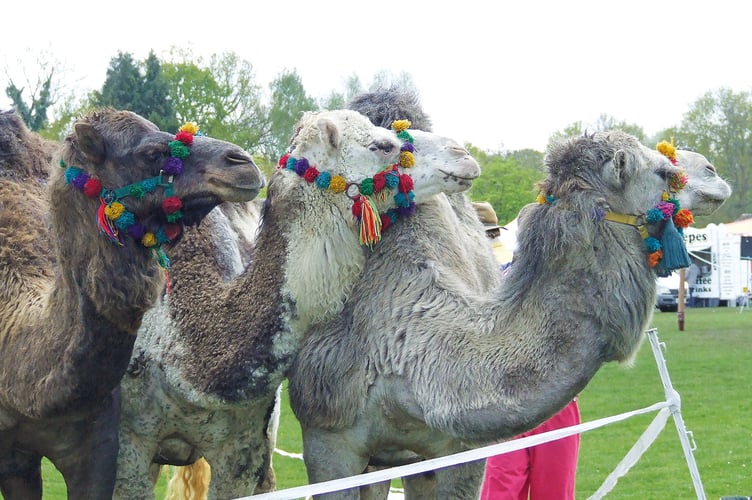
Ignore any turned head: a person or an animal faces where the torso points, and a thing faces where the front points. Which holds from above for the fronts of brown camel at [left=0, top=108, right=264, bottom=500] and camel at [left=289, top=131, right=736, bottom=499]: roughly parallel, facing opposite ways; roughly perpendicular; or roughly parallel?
roughly parallel

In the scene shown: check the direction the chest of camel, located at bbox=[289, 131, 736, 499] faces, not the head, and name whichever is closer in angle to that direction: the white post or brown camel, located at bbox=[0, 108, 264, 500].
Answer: the white post

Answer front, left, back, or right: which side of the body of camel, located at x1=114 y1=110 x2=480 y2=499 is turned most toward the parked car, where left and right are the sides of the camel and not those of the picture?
left

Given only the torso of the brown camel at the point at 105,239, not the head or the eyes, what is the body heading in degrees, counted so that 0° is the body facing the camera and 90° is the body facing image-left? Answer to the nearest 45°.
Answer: approximately 315°

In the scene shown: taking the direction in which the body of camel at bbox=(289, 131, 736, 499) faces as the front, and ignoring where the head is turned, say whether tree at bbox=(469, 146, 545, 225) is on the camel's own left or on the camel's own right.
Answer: on the camel's own left

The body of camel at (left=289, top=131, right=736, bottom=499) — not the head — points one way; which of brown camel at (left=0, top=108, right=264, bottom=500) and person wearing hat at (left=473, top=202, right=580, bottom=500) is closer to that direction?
the person wearing hat

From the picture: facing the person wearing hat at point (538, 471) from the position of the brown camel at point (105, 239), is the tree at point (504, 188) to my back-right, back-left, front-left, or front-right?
front-left

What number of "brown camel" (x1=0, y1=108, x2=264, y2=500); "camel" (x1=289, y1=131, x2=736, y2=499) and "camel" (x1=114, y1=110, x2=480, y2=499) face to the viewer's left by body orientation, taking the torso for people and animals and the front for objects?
0

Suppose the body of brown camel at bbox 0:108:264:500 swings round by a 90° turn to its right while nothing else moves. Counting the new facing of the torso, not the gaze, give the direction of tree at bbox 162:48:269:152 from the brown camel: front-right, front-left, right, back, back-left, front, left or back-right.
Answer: back-right

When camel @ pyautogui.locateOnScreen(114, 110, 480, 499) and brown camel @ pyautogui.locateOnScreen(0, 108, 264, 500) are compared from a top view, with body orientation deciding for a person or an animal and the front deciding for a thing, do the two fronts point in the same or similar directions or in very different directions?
same or similar directions

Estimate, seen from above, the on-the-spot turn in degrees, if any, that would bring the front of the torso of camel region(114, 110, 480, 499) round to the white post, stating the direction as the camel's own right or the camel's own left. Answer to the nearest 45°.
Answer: approximately 45° to the camel's own left

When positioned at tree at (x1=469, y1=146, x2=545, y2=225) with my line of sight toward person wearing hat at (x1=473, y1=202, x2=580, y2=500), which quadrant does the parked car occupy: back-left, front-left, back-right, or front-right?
front-left

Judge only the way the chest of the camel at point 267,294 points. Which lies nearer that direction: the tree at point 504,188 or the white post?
the white post

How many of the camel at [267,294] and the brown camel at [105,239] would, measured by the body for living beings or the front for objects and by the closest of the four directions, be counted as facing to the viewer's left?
0

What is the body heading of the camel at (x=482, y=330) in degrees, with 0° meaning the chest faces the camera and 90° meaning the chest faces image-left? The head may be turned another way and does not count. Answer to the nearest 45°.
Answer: approximately 270°

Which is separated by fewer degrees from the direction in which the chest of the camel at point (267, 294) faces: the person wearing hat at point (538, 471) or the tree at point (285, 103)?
the person wearing hat
